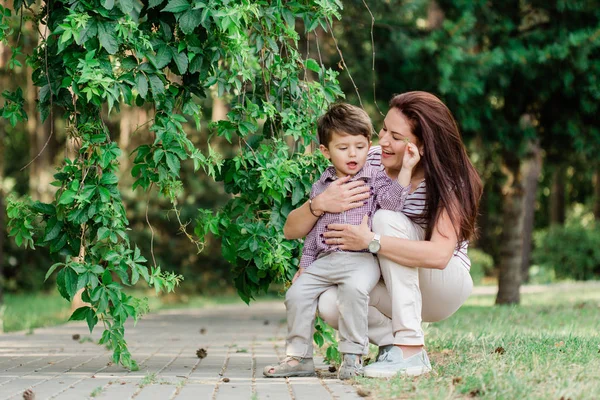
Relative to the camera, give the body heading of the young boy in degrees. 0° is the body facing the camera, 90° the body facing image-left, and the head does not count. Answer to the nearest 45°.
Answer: approximately 0°

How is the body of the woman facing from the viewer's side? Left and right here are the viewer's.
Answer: facing to the left of the viewer

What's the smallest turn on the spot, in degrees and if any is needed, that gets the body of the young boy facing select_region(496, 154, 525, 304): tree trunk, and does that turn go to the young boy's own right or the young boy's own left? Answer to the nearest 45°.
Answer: approximately 180°

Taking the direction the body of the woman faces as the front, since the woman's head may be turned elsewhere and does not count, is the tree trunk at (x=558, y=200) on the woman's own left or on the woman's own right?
on the woman's own right

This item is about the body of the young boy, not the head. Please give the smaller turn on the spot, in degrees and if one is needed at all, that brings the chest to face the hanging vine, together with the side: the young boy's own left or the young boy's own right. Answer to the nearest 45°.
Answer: approximately 90° to the young boy's own right

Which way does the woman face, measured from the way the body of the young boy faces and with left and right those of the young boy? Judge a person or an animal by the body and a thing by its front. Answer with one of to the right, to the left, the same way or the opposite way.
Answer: to the right

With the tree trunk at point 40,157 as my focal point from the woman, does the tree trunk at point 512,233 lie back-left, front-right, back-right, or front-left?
front-right

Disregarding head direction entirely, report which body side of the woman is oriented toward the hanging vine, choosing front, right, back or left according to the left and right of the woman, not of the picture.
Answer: front

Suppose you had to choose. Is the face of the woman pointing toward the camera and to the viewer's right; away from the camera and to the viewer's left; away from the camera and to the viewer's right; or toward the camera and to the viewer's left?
toward the camera and to the viewer's left

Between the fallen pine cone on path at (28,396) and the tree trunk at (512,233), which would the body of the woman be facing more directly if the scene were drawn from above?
the fallen pine cone on path

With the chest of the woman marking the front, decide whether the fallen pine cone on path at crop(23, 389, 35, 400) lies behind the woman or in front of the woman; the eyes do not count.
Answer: in front

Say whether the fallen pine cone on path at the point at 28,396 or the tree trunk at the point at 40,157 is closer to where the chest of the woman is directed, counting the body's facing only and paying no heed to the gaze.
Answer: the fallen pine cone on path

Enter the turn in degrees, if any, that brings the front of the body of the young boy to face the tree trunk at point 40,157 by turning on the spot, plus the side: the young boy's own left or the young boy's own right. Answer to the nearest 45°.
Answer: approximately 135° to the young boy's own right

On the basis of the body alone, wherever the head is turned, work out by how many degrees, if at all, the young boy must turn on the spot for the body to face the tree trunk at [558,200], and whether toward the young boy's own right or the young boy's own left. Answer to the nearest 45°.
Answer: approximately 180°
